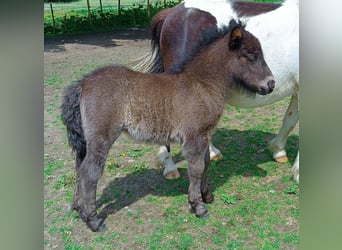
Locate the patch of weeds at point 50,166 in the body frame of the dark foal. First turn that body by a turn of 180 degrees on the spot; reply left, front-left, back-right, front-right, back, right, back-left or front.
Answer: front-right

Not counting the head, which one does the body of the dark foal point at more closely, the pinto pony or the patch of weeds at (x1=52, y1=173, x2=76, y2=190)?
the pinto pony

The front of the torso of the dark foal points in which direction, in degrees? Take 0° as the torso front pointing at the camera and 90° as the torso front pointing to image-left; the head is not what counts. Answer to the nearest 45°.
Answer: approximately 270°

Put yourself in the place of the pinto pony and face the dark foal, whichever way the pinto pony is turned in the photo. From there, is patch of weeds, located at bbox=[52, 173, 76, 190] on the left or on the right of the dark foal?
right

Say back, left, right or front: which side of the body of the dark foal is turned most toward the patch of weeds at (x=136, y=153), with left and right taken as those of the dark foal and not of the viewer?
left

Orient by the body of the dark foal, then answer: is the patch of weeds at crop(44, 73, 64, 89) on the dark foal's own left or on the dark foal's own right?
on the dark foal's own left

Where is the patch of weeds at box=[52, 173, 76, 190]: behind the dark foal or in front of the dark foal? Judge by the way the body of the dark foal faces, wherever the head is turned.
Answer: behind
